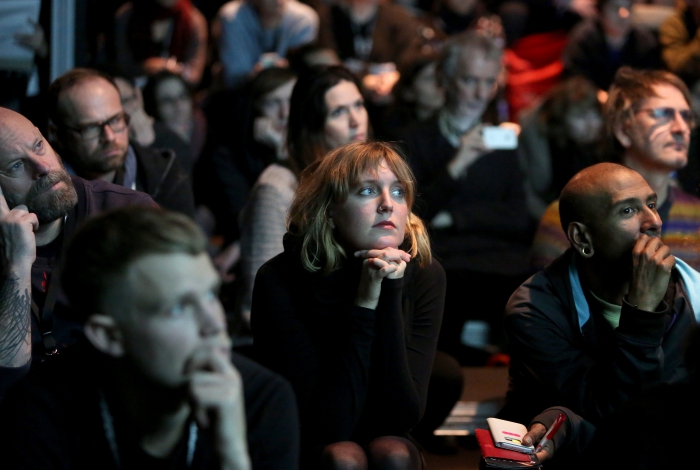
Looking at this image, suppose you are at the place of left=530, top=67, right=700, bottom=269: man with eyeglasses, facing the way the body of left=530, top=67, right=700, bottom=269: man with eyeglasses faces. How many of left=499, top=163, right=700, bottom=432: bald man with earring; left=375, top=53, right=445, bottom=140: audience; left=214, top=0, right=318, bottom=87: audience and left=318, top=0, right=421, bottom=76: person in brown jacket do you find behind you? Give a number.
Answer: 3

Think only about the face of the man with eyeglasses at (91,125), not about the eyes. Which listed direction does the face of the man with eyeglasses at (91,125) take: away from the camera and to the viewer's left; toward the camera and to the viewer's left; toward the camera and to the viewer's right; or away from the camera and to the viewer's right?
toward the camera and to the viewer's right

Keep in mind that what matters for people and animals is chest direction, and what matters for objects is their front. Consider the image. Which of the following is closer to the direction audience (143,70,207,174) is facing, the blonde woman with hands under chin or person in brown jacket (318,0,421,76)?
the blonde woman with hands under chin

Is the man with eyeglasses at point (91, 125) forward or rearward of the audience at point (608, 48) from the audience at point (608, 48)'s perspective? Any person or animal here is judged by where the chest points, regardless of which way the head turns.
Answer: forward

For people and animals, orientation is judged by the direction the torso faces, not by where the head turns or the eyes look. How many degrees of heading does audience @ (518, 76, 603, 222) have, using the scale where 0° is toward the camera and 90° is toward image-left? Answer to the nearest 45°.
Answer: approximately 315°

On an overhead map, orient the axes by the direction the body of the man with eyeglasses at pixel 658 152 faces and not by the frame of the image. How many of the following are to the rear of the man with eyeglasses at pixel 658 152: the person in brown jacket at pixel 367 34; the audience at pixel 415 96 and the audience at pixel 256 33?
3

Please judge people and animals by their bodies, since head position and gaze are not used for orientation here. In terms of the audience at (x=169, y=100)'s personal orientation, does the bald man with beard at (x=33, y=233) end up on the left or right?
on their right

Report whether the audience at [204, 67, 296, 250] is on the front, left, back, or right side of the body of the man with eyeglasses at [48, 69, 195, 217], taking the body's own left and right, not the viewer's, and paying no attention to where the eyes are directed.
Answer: left

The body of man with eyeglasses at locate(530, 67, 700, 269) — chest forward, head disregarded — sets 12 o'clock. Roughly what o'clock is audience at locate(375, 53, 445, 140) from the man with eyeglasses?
The audience is roughly at 6 o'clock from the man with eyeglasses.

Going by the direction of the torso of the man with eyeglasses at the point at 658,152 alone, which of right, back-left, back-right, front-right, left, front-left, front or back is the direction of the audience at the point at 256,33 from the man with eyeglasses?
back

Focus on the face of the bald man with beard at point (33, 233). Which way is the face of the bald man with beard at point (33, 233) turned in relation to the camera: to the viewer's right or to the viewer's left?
to the viewer's right

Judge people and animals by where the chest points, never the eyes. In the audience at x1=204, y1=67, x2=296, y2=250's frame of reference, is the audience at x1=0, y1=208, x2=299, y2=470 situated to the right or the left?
on their right

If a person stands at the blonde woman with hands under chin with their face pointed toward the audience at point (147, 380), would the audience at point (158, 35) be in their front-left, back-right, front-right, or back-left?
back-right
